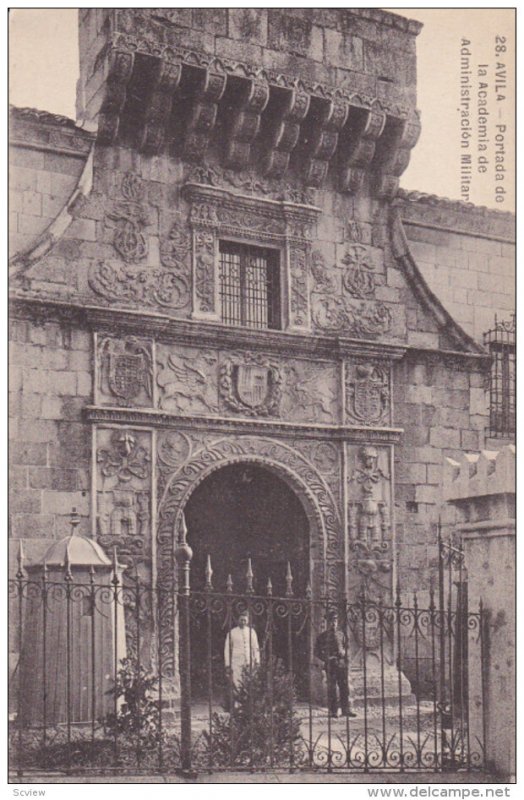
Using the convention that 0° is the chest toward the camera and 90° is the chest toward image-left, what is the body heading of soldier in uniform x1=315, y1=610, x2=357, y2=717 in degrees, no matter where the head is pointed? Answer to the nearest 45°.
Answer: approximately 0°

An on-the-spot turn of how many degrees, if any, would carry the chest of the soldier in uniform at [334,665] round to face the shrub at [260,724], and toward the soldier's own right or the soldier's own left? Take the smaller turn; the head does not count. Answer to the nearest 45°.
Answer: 0° — they already face it

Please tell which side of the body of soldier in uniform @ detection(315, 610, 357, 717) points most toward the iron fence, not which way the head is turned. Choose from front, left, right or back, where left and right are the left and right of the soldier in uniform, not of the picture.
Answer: front

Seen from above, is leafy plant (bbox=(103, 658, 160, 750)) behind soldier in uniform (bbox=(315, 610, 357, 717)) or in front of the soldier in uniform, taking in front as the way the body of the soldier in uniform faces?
in front
